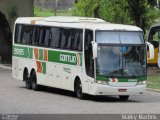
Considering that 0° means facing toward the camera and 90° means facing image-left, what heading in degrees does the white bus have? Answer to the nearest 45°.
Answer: approximately 315°
